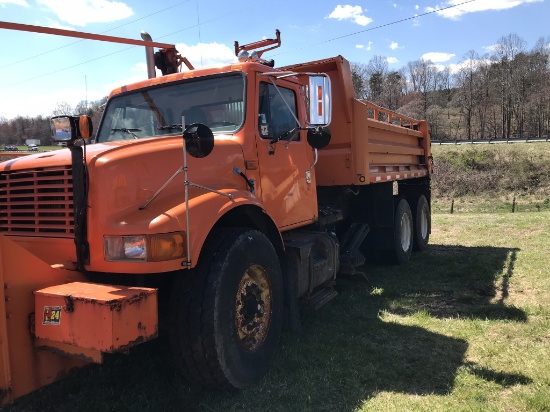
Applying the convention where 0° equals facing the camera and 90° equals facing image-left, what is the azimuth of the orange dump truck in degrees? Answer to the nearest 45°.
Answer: approximately 45°
